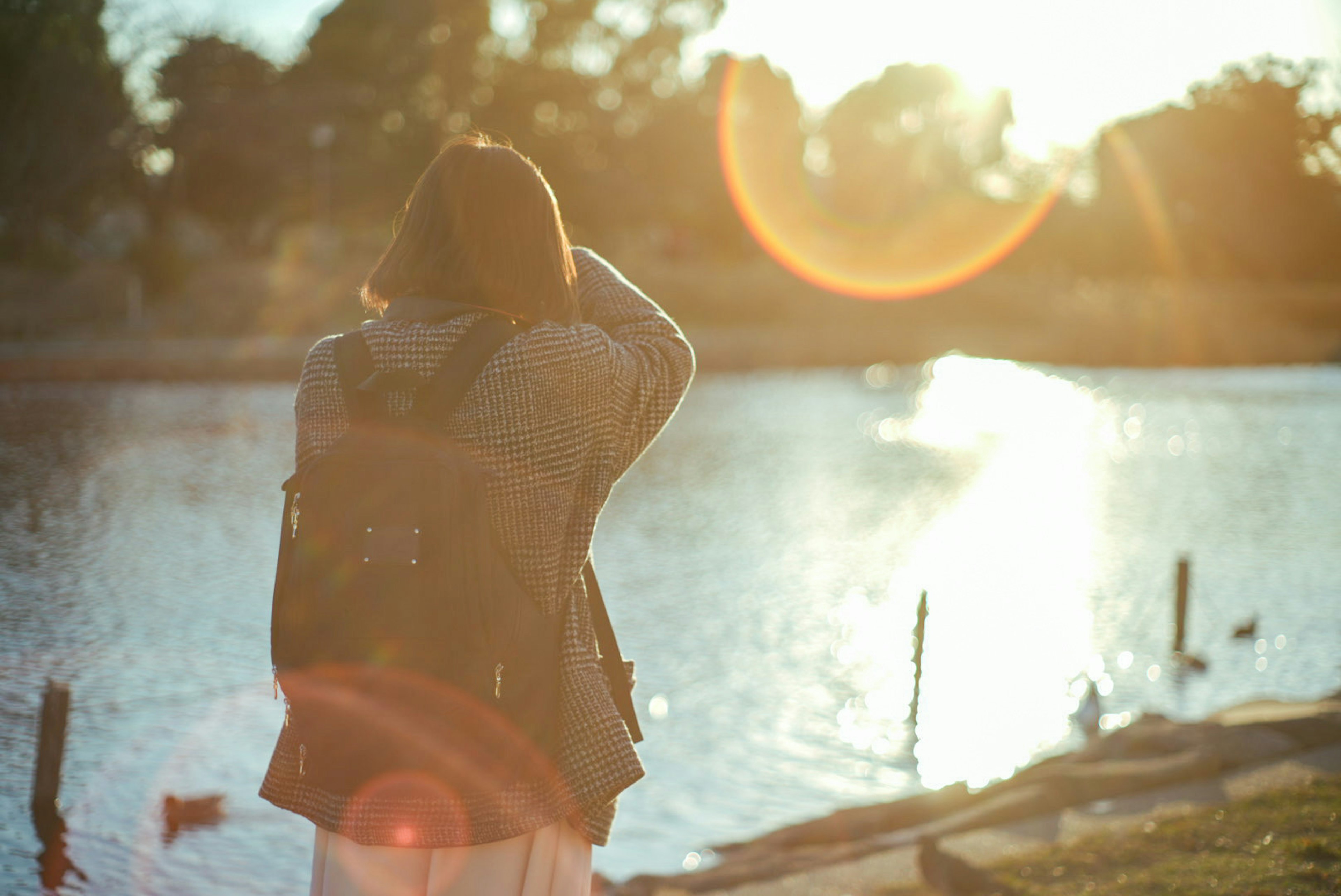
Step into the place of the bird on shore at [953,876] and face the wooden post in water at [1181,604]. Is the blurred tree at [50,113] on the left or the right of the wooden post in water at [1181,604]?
left

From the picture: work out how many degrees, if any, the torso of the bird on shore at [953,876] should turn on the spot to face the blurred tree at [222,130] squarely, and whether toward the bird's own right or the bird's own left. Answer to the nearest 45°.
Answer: approximately 45° to the bird's own right

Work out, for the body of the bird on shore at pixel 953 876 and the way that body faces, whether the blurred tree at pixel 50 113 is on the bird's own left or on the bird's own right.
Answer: on the bird's own right

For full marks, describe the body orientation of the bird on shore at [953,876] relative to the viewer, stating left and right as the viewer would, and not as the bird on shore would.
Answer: facing to the left of the viewer

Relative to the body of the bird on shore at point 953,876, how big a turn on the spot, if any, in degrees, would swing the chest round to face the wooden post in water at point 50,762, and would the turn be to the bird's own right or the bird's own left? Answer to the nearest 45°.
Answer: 0° — it already faces it

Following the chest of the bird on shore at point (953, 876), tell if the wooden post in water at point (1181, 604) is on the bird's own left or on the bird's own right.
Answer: on the bird's own right

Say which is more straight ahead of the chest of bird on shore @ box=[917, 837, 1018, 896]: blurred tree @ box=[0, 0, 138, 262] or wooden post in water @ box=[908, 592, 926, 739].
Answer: the blurred tree

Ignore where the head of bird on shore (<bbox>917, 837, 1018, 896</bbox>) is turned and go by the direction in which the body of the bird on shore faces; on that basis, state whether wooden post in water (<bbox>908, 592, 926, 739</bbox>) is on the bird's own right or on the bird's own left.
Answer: on the bird's own right
